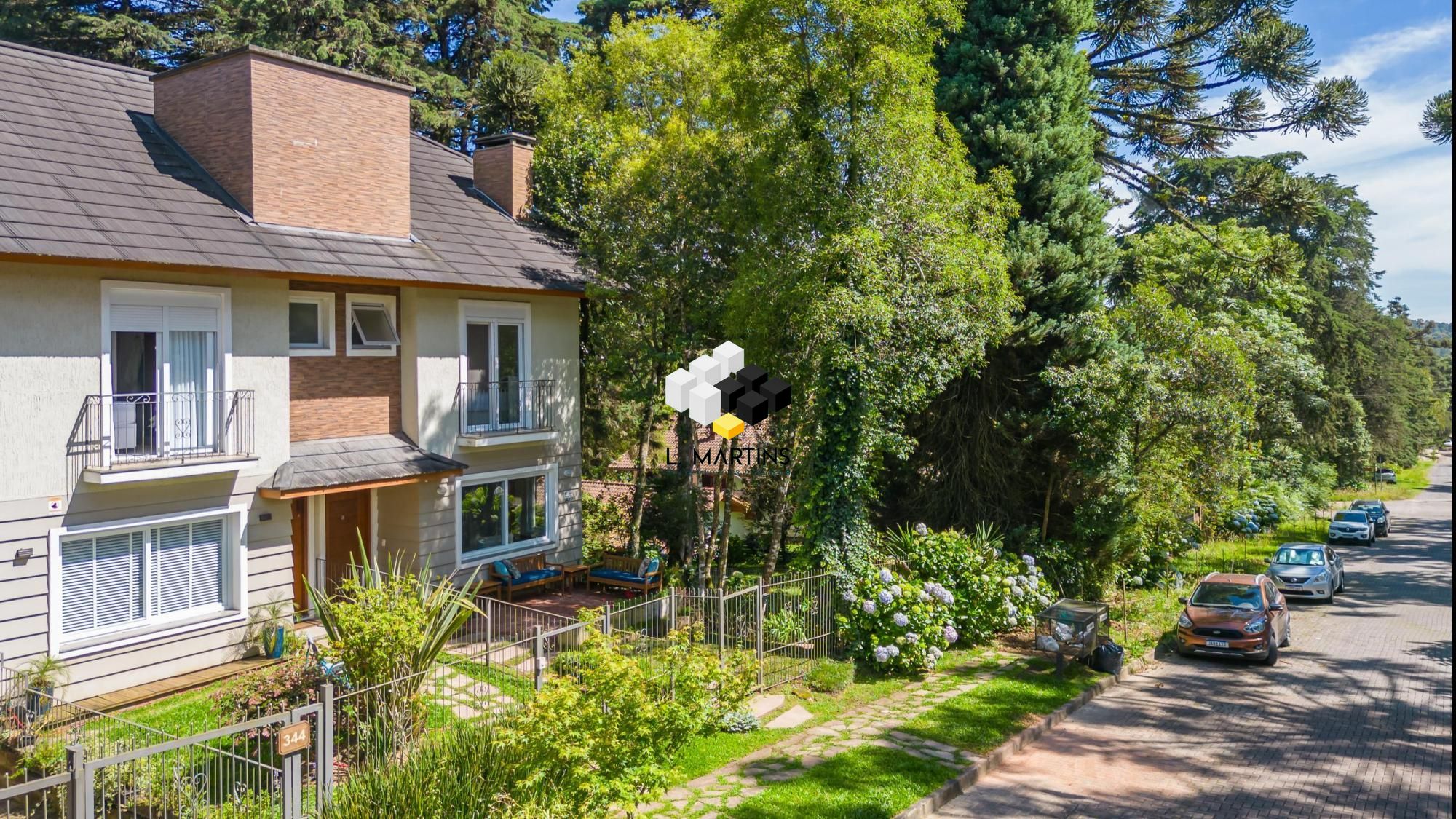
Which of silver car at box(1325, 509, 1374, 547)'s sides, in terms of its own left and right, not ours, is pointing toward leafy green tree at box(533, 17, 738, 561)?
front

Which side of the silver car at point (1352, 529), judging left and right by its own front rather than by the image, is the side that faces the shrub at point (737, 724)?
front

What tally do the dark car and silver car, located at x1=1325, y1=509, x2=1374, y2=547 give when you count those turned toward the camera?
2

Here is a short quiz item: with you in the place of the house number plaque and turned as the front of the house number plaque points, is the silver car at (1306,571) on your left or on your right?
on your left

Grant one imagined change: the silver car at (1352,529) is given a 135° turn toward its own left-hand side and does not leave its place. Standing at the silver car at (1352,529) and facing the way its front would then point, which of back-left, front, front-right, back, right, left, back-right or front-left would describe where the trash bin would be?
back-right

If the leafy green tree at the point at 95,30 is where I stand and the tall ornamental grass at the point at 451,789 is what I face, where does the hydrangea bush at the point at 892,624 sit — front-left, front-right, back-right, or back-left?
front-left

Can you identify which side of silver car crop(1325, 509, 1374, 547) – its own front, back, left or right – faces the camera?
front

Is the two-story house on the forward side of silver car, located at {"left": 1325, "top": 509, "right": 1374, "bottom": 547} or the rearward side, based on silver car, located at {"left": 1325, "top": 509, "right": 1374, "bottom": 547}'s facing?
on the forward side

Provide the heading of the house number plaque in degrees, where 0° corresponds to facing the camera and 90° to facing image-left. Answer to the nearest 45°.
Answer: approximately 315°

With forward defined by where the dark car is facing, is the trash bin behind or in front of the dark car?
in front

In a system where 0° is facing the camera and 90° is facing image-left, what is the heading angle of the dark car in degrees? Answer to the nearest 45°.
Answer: approximately 0°
